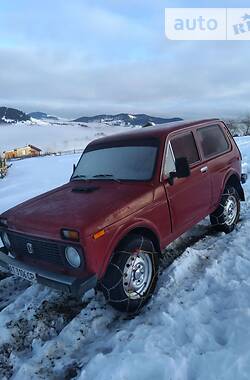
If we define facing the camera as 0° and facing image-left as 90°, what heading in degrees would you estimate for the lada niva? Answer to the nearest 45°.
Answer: approximately 45°
